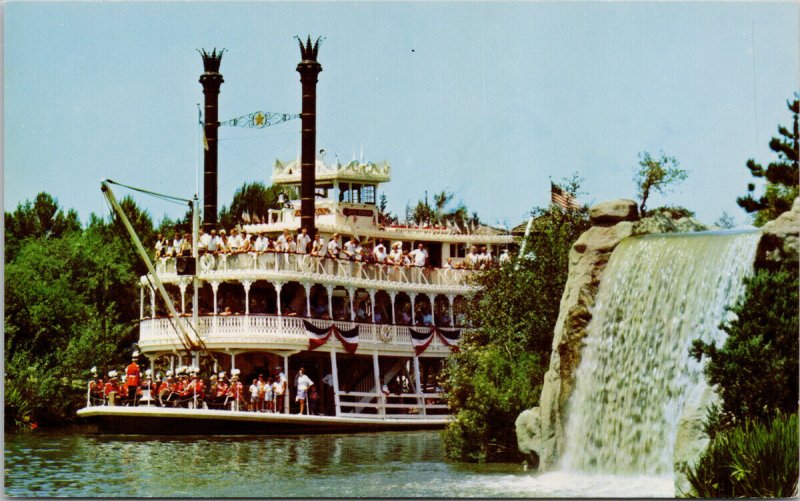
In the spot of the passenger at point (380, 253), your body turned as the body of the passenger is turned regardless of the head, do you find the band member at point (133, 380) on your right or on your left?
on your right

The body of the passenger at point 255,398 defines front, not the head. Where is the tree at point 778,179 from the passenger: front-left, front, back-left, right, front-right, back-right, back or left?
left

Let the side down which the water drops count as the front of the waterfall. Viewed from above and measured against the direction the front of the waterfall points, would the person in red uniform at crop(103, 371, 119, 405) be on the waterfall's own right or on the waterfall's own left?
on the waterfall's own right

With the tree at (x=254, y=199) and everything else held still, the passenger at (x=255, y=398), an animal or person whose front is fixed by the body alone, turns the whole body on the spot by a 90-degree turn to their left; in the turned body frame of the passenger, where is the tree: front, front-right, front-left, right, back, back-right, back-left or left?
back-left

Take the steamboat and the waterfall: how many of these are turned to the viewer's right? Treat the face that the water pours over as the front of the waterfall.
0
